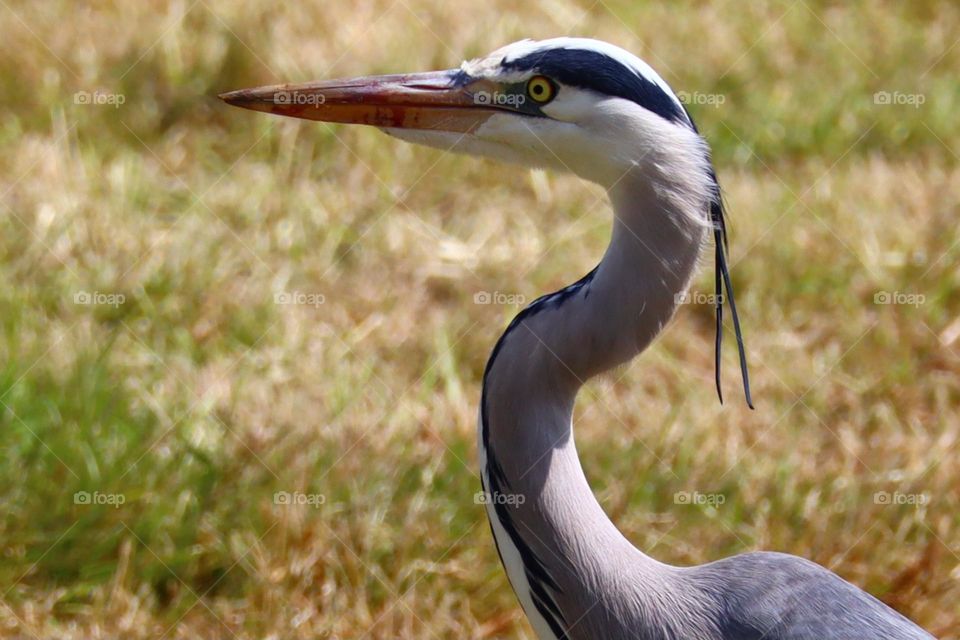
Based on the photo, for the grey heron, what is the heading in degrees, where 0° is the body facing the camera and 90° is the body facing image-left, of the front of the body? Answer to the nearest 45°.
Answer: approximately 90°
